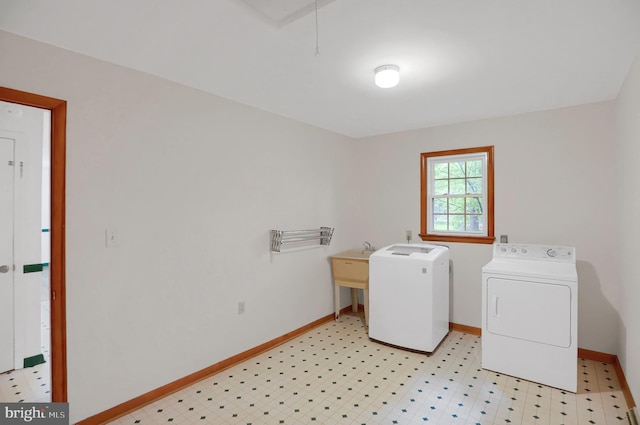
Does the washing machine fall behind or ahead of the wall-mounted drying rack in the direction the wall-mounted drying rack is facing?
ahead

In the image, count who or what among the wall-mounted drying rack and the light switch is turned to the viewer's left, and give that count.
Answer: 0

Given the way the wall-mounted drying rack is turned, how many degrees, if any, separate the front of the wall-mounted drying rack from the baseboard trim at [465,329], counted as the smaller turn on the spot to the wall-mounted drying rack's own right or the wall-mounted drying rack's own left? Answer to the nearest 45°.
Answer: approximately 45° to the wall-mounted drying rack's own left

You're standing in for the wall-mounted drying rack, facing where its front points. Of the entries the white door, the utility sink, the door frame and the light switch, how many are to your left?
1

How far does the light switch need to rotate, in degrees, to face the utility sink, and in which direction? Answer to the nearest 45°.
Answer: approximately 45° to its left

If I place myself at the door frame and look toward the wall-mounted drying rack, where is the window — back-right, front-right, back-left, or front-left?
front-right

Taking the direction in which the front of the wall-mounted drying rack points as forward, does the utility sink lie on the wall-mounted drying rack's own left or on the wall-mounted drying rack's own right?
on the wall-mounted drying rack's own left

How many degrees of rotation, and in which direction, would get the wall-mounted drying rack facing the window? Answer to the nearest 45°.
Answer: approximately 45° to its left

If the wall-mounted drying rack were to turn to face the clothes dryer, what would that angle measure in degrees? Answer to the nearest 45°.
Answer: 0° — it already faces it

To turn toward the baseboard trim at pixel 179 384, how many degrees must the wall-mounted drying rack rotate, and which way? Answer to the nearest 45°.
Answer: approximately 90° to its right

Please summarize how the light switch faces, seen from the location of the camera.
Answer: facing the viewer and to the right of the viewer

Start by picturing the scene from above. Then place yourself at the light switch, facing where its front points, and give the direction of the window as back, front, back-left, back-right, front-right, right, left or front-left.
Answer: front-left

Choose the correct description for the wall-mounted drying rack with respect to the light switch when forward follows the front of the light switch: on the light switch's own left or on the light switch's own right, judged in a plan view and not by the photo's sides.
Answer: on the light switch's own left

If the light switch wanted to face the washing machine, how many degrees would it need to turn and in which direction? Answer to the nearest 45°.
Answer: approximately 45° to its left
